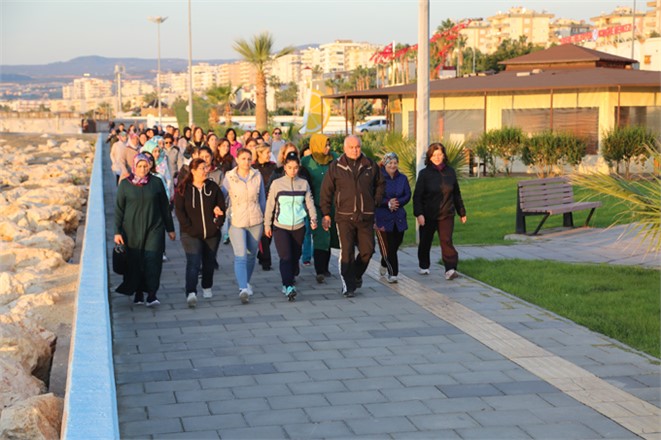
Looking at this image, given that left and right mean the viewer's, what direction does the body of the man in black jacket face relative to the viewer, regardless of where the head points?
facing the viewer

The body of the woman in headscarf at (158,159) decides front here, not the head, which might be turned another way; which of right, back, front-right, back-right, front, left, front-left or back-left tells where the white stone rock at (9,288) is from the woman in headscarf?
front-right

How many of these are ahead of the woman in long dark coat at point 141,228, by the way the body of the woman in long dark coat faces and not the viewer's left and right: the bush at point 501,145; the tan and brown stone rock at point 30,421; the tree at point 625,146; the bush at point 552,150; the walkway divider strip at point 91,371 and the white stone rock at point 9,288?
2

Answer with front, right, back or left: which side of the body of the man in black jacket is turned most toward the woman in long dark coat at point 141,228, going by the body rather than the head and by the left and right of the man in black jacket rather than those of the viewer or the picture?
right

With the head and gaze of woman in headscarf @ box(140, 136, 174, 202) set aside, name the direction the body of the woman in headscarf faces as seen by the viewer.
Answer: toward the camera

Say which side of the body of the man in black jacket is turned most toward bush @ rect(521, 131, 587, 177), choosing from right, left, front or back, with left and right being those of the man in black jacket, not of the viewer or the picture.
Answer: back

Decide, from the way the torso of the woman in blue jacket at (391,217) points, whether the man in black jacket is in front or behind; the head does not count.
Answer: in front

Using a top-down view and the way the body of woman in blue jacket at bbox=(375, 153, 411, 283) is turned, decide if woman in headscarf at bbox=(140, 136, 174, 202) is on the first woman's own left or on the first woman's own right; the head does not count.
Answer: on the first woman's own right

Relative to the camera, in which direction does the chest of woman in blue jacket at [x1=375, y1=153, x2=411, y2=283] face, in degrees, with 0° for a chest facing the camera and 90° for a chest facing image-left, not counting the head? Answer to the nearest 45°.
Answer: approximately 0°

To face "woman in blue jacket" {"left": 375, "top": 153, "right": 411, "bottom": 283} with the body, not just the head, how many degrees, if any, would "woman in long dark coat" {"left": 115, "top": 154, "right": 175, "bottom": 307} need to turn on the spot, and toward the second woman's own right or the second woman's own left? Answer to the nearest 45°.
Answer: approximately 90° to the second woman's own left

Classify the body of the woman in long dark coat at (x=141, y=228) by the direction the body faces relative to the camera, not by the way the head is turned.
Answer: toward the camera

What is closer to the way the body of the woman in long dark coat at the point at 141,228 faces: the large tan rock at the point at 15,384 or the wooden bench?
the large tan rock
